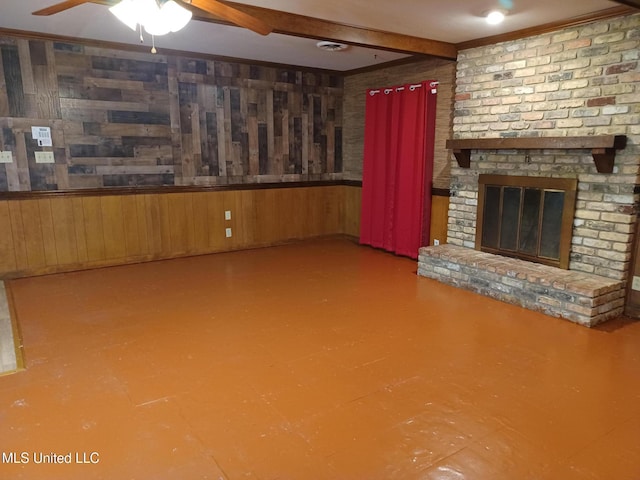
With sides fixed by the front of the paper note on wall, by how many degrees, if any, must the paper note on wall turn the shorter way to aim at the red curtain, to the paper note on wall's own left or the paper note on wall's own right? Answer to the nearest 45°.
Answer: approximately 90° to the paper note on wall's own left

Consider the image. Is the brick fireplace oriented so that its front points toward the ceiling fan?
yes

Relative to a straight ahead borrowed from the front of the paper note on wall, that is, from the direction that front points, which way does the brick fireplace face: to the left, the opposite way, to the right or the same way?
to the right

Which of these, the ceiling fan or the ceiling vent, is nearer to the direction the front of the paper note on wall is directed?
the ceiling fan

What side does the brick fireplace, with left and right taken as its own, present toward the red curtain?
right

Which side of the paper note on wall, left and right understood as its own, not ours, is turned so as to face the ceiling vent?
left

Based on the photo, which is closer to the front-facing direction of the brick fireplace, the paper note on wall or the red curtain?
the paper note on wall

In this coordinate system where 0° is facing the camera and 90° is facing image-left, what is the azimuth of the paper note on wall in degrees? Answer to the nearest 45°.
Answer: approximately 0°
